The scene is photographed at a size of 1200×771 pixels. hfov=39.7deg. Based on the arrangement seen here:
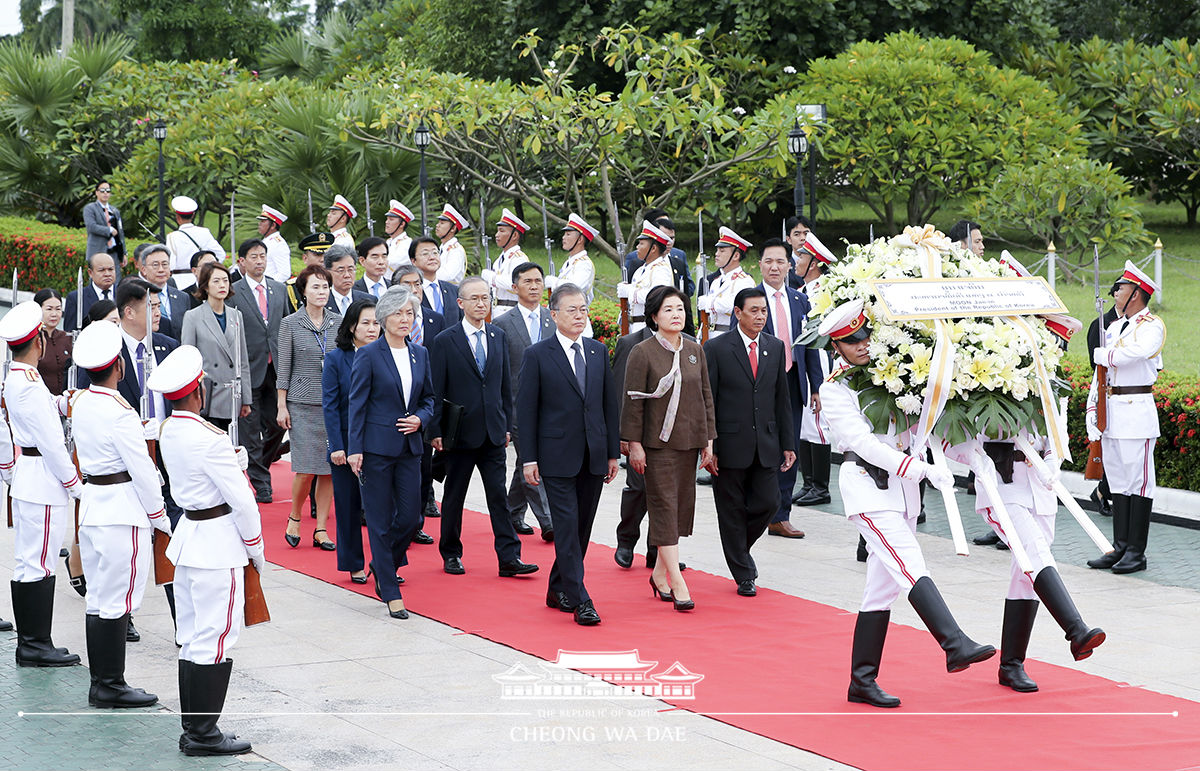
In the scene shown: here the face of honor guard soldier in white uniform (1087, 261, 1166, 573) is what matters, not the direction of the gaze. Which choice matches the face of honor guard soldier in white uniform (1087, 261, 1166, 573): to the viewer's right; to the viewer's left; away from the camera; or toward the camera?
to the viewer's left

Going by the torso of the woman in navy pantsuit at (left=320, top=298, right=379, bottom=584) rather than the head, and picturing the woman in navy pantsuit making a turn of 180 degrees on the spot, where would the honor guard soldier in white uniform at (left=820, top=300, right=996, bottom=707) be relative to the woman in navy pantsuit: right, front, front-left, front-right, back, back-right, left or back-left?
back

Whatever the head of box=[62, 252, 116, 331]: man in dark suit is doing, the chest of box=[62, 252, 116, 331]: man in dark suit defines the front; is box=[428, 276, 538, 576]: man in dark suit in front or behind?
in front

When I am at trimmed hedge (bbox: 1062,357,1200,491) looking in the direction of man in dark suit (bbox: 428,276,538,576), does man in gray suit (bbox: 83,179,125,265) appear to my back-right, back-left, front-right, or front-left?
front-right

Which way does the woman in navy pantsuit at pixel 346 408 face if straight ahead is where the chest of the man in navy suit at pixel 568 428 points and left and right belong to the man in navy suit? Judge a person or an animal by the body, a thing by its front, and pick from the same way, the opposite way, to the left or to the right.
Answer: the same way

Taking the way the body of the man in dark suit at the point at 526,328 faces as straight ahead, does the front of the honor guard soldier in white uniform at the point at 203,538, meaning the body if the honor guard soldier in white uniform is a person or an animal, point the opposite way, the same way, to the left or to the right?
to the left

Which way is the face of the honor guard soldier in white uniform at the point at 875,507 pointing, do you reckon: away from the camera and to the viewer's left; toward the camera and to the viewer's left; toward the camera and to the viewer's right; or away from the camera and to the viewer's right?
toward the camera and to the viewer's right

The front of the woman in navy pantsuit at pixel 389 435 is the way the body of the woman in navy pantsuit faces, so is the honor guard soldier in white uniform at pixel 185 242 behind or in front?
behind

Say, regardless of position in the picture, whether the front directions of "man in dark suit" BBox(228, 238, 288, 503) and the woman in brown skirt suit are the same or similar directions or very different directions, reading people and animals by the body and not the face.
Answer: same or similar directions

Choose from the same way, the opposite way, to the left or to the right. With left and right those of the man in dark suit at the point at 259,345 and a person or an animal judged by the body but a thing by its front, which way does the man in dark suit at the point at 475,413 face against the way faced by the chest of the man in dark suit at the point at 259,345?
the same way

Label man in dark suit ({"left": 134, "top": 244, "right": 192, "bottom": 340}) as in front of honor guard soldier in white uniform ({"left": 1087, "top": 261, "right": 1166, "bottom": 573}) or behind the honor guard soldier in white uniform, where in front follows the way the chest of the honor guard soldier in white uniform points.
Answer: in front

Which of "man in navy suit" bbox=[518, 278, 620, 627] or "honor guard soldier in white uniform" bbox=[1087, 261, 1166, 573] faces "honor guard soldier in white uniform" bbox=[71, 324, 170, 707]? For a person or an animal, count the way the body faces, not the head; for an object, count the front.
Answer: "honor guard soldier in white uniform" bbox=[1087, 261, 1166, 573]

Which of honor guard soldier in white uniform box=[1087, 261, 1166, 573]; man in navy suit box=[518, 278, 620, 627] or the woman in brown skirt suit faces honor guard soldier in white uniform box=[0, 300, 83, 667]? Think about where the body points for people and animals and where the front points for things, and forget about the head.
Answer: honor guard soldier in white uniform box=[1087, 261, 1166, 573]

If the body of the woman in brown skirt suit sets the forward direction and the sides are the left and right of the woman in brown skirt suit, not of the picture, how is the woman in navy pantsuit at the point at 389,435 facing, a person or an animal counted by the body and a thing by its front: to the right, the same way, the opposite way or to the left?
the same way

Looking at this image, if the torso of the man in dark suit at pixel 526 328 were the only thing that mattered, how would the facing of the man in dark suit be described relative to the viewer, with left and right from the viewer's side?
facing the viewer and to the right of the viewer

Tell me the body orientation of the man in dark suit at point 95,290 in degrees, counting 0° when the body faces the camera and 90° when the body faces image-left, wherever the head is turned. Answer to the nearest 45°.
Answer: approximately 315°

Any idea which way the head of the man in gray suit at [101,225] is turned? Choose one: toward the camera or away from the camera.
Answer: toward the camera

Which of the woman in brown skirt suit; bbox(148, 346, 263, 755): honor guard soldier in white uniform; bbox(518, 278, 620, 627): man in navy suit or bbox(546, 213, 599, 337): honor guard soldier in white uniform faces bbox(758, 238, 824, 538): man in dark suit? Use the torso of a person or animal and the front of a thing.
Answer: bbox(148, 346, 263, 755): honor guard soldier in white uniform
